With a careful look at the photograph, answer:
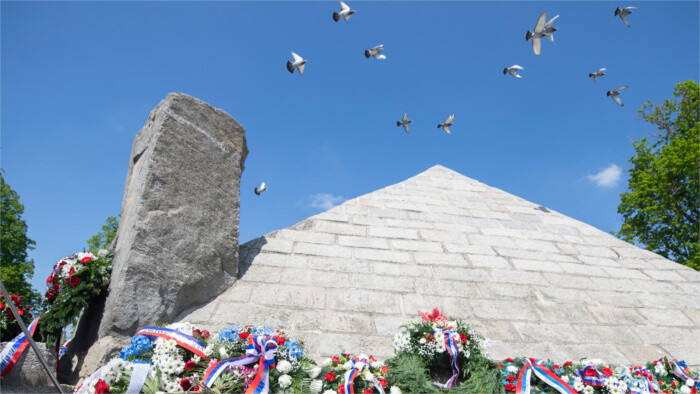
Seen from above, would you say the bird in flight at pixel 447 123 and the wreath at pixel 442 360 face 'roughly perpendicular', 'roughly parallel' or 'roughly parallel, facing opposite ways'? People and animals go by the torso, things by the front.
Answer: roughly perpendicular

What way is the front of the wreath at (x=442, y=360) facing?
toward the camera

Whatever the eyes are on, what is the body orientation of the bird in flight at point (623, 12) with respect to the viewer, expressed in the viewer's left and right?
facing to the left of the viewer

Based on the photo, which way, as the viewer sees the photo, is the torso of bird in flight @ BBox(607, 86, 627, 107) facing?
to the viewer's left

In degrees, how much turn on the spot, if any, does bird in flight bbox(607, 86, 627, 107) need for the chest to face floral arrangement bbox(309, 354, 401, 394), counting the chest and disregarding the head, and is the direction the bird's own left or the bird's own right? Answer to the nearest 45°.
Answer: approximately 90° to the bird's own left

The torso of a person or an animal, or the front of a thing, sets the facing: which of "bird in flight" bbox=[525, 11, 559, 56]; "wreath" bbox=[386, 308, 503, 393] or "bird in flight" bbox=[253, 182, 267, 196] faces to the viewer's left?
"bird in flight" bbox=[253, 182, 267, 196]

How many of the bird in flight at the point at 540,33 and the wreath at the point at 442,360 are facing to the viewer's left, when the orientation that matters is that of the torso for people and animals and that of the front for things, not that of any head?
0
